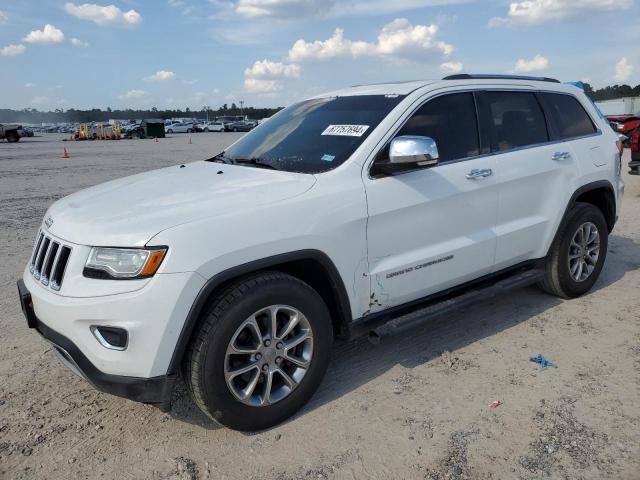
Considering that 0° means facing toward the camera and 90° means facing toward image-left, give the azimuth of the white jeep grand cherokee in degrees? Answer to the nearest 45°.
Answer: approximately 45°

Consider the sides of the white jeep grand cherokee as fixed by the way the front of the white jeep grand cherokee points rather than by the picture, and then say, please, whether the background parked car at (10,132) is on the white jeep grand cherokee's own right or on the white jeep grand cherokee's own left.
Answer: on the white jeep grand cherokee's own right
